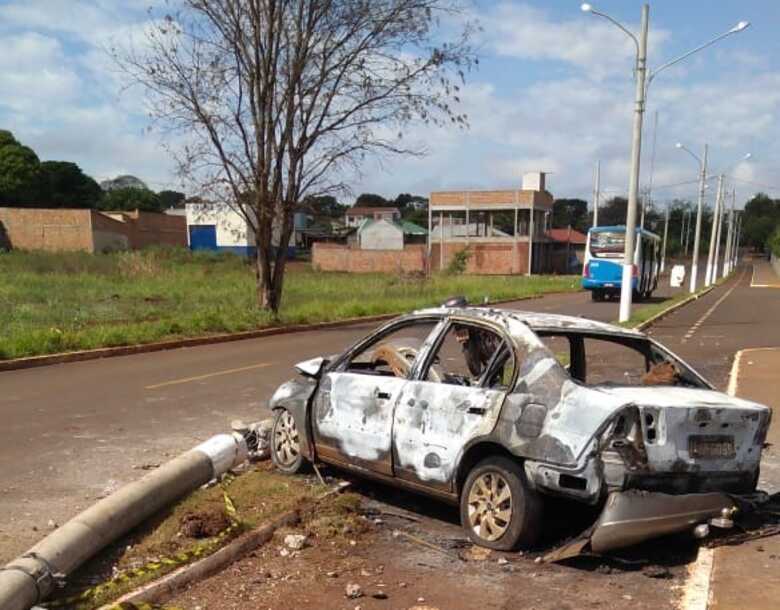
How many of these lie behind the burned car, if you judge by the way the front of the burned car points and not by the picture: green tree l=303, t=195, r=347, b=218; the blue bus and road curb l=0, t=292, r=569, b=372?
0

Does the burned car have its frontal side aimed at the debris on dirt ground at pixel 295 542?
no

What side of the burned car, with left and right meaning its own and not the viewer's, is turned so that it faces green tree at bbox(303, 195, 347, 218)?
front

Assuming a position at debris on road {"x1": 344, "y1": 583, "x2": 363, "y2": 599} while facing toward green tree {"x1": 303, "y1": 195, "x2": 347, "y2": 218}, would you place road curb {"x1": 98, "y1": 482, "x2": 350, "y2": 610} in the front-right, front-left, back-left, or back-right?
front-left

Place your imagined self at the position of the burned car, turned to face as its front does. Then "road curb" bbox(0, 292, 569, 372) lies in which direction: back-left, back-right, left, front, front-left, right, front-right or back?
front

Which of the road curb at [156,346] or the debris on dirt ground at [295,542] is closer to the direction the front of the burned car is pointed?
the road curb

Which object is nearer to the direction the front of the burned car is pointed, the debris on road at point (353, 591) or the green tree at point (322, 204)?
the green tree

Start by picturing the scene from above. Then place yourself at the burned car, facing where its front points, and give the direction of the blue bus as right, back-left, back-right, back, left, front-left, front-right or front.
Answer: front-right

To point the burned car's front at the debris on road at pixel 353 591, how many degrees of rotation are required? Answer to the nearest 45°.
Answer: approximately 90° to its left

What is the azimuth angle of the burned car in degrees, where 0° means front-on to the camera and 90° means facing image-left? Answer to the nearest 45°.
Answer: approximately 135°

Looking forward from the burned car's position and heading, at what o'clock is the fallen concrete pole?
The fallen concrete pole is roughly at 10 o'clock from the burned car.

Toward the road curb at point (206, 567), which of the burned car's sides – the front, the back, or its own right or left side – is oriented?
left
